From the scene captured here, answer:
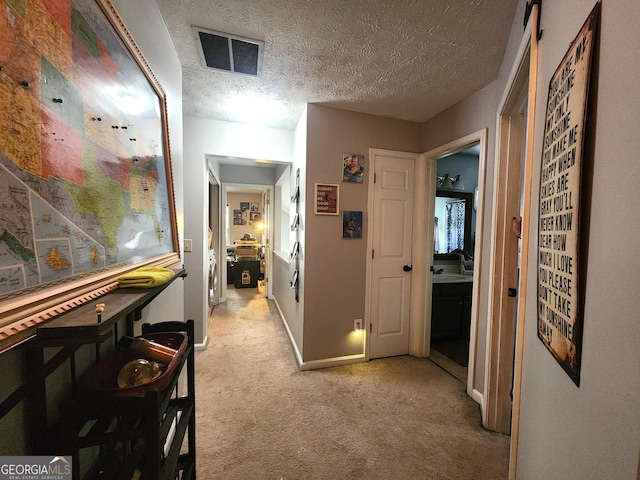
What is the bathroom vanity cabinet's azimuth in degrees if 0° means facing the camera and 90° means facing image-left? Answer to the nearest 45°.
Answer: approximately 0°

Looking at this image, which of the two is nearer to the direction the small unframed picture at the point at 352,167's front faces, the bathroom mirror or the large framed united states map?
the large framed united states map

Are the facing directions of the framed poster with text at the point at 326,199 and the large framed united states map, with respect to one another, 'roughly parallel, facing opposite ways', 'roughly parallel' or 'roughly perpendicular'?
roughly perpendicular

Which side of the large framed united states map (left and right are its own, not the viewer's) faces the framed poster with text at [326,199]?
left

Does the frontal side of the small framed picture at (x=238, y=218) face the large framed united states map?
yes

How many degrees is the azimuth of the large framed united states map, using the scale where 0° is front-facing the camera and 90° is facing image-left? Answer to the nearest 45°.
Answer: approximately 315°
